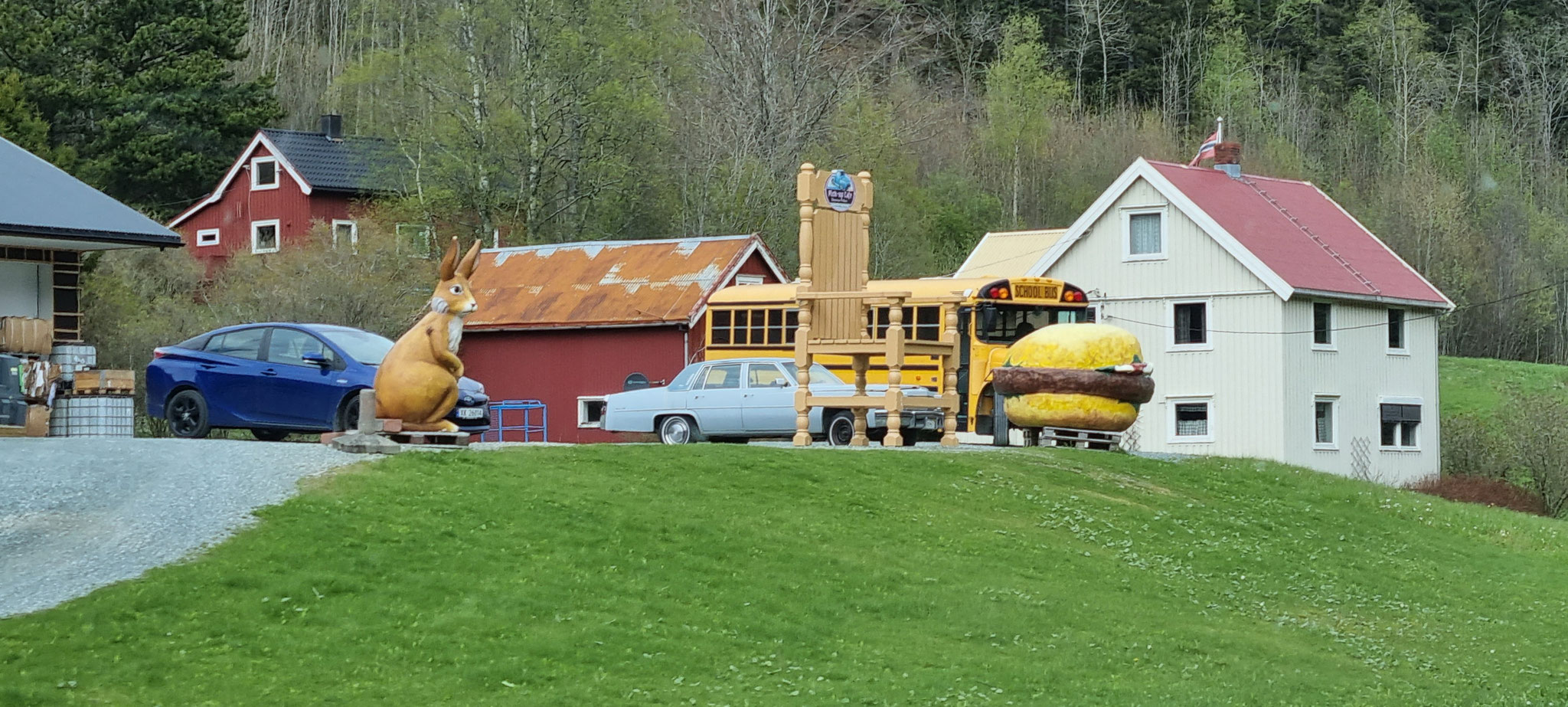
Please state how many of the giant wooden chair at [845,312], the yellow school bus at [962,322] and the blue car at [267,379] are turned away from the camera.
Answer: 0

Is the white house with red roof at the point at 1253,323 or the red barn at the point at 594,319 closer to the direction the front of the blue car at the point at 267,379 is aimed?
the white house with red roof

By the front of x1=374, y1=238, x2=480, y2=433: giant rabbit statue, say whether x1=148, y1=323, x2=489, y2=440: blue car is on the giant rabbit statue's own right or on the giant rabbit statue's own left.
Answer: on the giant rabbit statue's own left

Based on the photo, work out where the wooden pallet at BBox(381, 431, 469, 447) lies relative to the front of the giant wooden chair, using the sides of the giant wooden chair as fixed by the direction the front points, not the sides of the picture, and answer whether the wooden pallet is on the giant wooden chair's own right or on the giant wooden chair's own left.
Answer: on the giant wooden chair's own right

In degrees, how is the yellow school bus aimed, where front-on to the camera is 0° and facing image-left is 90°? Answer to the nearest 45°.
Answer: approximately 315°

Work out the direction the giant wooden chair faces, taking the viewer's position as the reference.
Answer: facing the viewer and to the right of the viewer

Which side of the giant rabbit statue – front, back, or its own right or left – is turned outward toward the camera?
right
